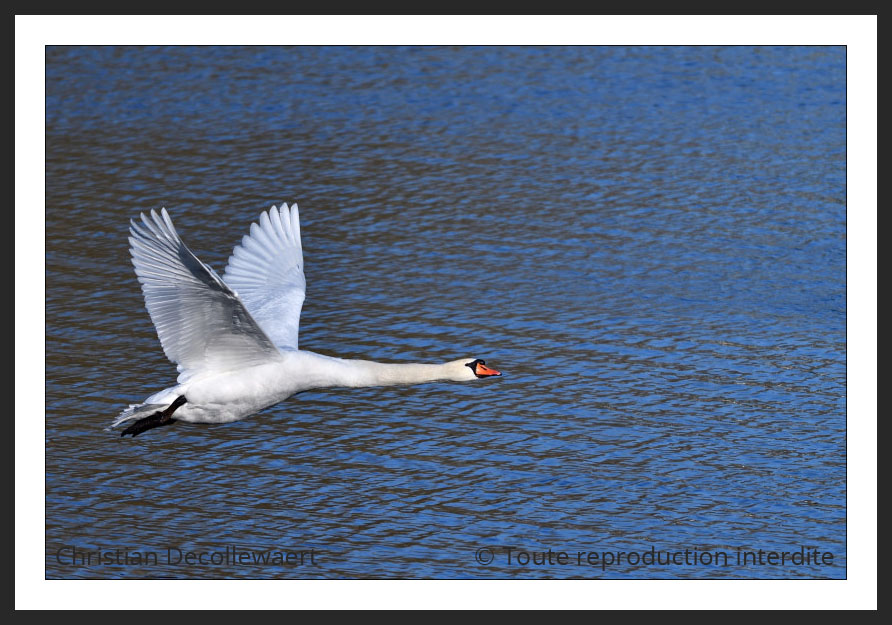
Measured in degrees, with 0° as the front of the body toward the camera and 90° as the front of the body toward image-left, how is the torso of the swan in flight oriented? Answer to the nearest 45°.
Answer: approximately 270°
